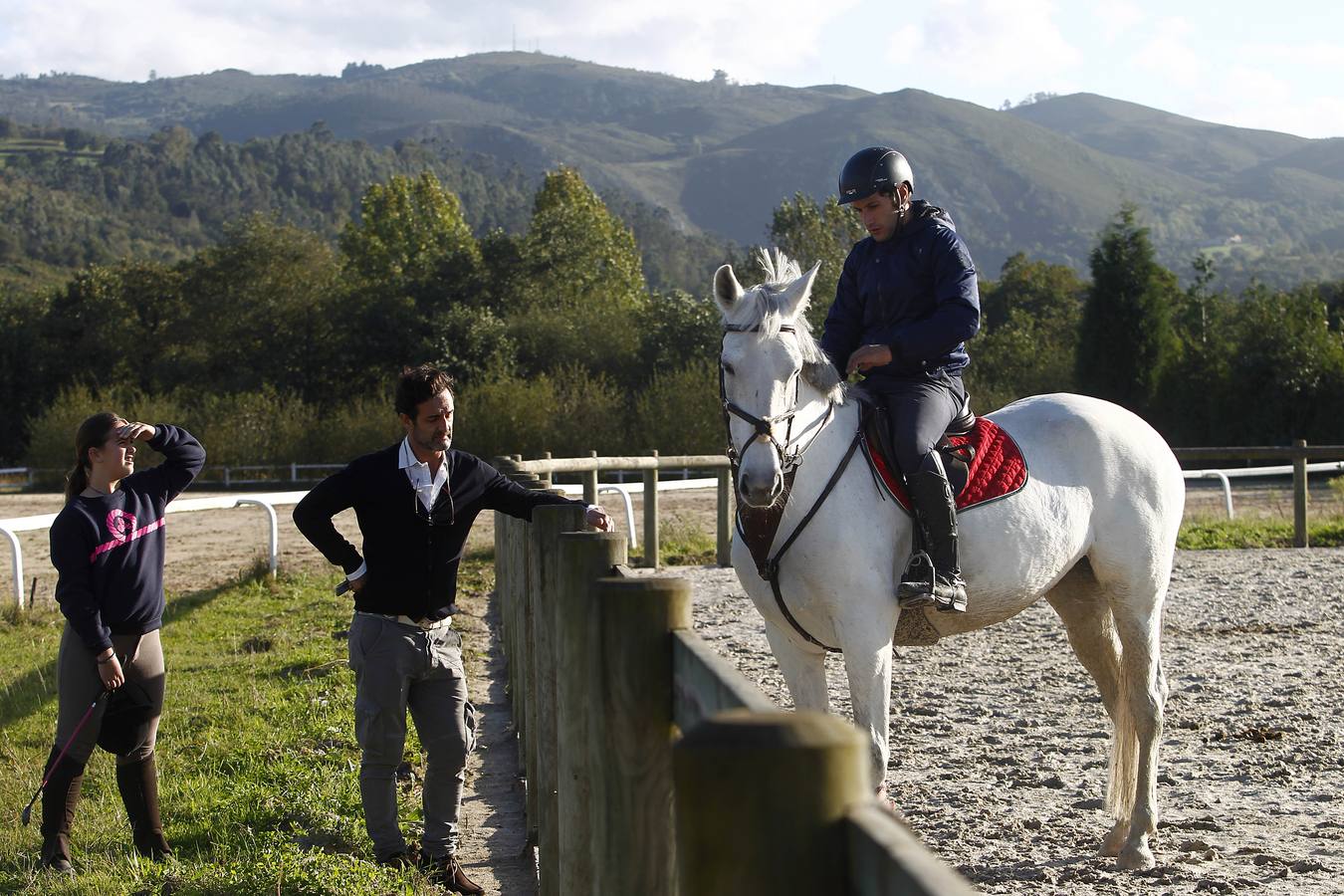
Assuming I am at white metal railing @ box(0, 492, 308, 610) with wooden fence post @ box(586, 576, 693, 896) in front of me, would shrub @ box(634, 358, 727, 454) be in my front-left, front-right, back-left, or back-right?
back-left

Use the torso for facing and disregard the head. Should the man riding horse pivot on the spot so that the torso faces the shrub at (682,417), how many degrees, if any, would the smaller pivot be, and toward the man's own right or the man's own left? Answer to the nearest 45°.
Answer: approximately 135° to the man's own right

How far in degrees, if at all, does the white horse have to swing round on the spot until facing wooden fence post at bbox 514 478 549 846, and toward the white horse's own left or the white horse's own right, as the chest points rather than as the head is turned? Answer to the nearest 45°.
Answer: approximately 45° to the white horse's own right

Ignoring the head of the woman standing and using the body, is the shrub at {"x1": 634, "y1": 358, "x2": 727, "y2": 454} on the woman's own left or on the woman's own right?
on the woman's own left

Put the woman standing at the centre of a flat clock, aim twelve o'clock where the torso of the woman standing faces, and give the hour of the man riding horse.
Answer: The man riding horse is roughly at 11 o'clock from the woman standing.

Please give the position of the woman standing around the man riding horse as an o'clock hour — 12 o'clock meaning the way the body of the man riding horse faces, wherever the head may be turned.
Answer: The woman standing is roughly at 1 o'clock from the man riding horse.
